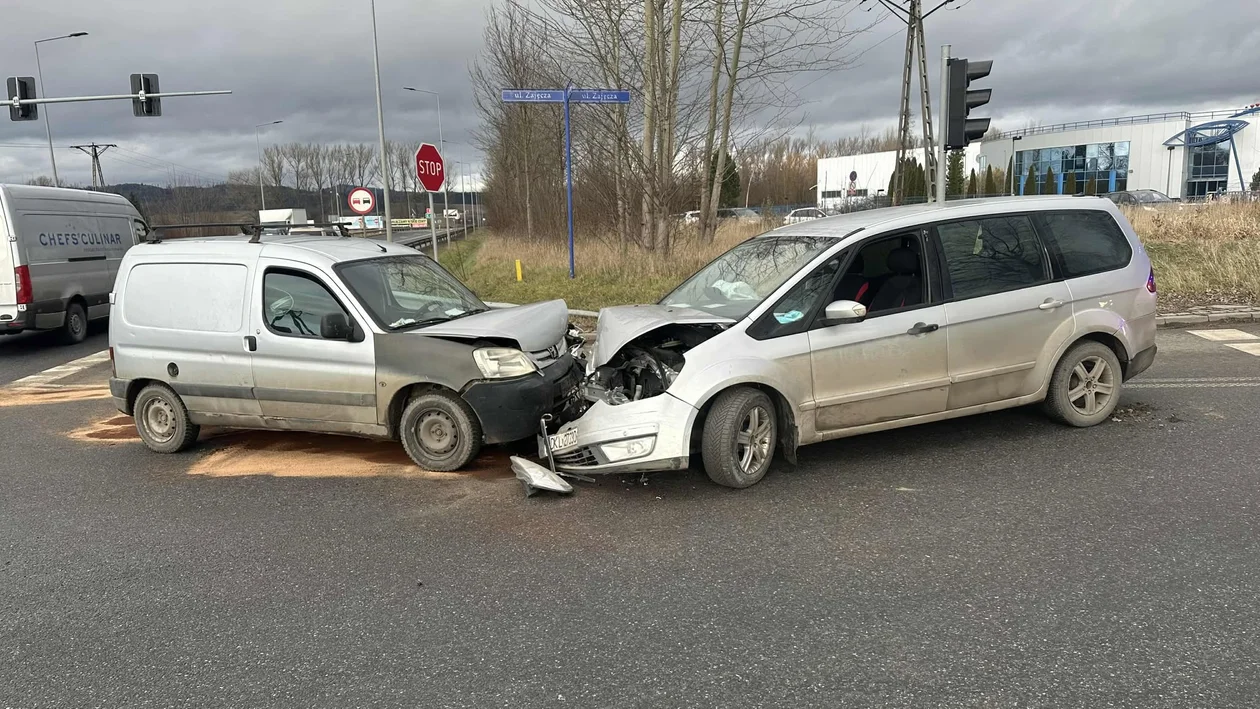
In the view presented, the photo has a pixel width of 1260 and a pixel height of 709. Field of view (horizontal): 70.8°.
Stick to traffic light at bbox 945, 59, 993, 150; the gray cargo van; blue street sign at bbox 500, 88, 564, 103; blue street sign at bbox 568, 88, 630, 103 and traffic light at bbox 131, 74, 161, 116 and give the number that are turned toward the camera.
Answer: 2

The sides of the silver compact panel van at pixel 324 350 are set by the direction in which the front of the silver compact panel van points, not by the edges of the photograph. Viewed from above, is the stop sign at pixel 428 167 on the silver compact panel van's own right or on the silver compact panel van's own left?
on the silver compact panel van's own left

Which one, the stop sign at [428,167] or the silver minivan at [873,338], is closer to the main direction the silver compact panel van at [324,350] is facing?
the silver minivan

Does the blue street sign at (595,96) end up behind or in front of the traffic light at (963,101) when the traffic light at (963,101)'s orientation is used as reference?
behind

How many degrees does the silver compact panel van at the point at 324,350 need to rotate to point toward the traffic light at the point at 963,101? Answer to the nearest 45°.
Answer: approximately 45° to its left

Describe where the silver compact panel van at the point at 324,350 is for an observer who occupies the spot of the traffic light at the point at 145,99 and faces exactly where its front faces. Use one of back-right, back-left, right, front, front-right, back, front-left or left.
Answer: back

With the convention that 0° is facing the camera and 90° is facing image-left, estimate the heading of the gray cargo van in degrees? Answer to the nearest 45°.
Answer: approximately 225°

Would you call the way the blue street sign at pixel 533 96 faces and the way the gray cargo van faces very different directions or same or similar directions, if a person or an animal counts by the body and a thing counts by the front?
very different directions

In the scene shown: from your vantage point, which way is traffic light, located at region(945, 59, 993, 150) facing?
to the viewer's right

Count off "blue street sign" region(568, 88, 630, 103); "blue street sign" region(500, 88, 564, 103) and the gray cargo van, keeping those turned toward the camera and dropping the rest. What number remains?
2
